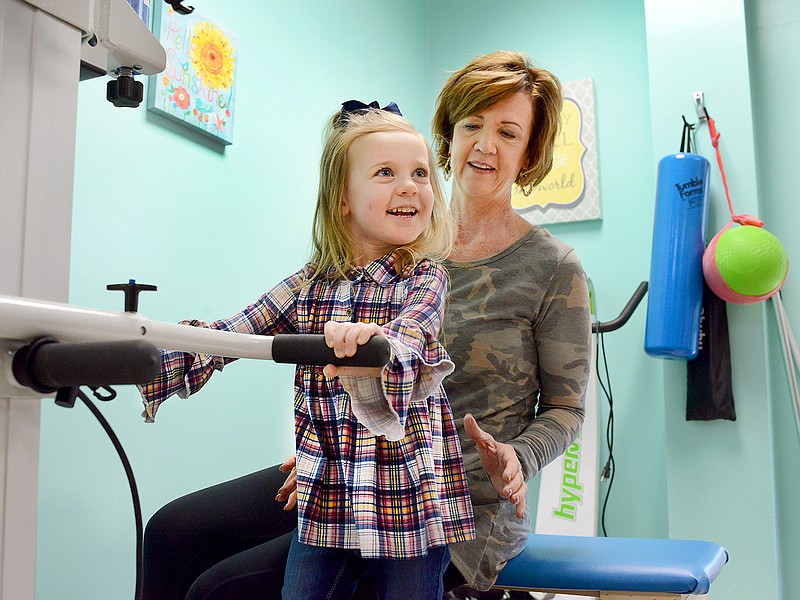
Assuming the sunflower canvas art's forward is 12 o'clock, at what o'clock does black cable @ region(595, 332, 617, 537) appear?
The black cable is roughly at 10 o'clock from the sunflower canvas art.

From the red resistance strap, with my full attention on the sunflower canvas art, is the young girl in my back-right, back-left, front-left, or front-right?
front-left

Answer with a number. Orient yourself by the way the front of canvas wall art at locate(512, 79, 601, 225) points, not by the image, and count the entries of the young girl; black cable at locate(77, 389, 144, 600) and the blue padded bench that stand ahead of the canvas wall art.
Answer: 3

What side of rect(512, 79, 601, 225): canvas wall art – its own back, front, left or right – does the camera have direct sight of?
front

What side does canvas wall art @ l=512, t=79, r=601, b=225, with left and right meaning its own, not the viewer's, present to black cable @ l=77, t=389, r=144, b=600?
front

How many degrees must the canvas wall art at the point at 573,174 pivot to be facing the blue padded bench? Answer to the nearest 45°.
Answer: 0° — it already faces it

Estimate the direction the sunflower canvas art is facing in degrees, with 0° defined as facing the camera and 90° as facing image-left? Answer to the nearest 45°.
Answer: approximately 315°

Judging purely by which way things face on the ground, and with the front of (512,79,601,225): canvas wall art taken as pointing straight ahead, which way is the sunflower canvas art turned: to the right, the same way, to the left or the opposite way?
to the left

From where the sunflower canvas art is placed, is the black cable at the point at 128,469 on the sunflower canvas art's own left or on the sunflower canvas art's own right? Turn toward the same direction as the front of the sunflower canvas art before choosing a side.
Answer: on the sunflower canvas art's own right

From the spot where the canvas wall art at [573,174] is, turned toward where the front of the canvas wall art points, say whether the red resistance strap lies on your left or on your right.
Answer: on your left

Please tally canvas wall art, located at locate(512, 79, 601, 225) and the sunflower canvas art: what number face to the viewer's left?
0

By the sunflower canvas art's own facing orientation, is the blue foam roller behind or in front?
in front
